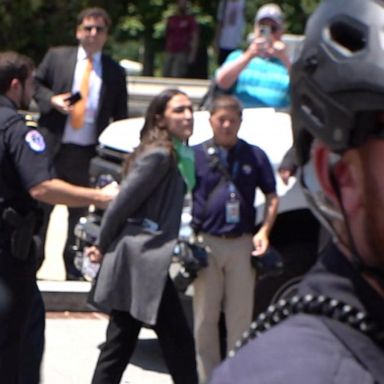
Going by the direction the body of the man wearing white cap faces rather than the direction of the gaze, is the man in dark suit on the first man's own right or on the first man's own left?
on the first man's own right

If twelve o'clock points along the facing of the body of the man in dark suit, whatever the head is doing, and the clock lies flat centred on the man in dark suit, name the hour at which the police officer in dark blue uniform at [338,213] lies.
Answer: The police officer in dark blue uniform is roughly at 12 o'clock from the man in dark suit.

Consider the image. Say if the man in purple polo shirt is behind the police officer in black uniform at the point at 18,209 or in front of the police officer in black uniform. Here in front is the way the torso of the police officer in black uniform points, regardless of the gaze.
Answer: in front

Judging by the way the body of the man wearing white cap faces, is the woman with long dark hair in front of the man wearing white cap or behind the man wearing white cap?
in front

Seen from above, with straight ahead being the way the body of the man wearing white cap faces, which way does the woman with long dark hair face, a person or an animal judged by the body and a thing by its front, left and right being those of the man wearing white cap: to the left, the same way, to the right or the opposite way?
to the left

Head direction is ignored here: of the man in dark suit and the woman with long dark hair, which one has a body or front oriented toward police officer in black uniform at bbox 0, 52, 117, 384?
the man in dark suit

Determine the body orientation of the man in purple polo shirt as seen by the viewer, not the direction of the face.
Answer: toward the camera

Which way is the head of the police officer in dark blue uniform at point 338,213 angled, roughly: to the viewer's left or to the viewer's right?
to the viewer's right

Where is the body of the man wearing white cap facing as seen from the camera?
toward the camera

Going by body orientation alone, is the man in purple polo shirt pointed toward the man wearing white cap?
no

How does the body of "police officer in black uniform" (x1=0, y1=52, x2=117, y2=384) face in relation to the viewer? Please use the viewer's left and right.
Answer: facing away from the viewer and to the right of the viewer

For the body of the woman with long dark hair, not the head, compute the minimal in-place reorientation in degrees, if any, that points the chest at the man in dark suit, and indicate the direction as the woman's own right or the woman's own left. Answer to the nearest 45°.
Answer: approximately 90° to the woman's own left

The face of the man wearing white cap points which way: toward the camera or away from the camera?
toward the camera

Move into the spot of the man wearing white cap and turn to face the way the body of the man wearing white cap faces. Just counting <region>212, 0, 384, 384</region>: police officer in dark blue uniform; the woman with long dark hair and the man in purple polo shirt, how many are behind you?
0

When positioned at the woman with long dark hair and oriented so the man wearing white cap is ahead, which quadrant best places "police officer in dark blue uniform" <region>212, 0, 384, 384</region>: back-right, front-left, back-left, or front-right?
back-right

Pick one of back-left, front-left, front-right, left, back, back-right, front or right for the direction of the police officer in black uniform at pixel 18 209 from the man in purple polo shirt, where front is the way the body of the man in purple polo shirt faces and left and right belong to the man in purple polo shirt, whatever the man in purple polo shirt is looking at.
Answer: front-right

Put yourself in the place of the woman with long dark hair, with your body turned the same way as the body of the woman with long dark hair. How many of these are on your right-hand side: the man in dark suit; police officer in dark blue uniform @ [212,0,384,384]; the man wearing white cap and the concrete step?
1
